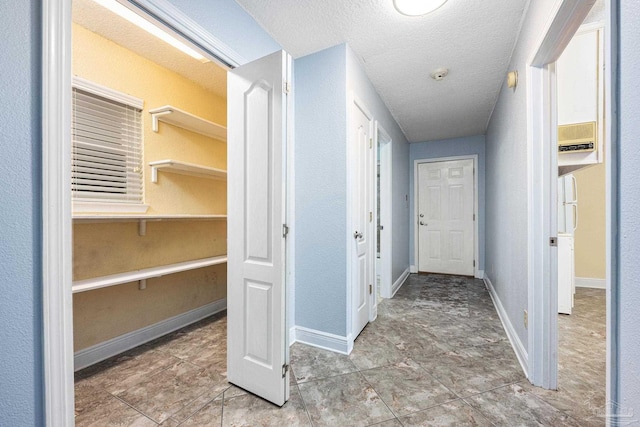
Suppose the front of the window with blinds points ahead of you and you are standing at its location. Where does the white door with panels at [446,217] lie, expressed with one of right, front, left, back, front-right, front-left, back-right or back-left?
front-left

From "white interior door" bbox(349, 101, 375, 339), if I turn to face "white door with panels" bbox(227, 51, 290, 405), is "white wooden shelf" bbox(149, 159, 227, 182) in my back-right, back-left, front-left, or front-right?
front-right

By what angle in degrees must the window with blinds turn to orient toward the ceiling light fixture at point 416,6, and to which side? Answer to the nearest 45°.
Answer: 0° — it already faces it

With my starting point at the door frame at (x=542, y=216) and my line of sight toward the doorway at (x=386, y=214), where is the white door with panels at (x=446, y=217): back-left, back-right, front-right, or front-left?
front-right

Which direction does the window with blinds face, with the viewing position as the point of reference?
facing the viewer and to the right of the viewer

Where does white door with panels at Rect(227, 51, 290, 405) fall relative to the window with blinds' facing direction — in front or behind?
in front

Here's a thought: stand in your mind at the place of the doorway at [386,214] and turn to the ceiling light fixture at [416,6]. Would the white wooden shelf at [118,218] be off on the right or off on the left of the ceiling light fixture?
right

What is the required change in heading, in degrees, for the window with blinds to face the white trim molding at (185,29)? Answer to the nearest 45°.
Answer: approximately 45° to its right

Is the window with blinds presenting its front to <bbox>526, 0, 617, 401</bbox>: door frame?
yes

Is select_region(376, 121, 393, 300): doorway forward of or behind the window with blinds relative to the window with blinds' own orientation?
forward

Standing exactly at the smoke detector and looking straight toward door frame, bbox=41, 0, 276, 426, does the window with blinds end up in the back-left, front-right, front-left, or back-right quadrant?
front-right
